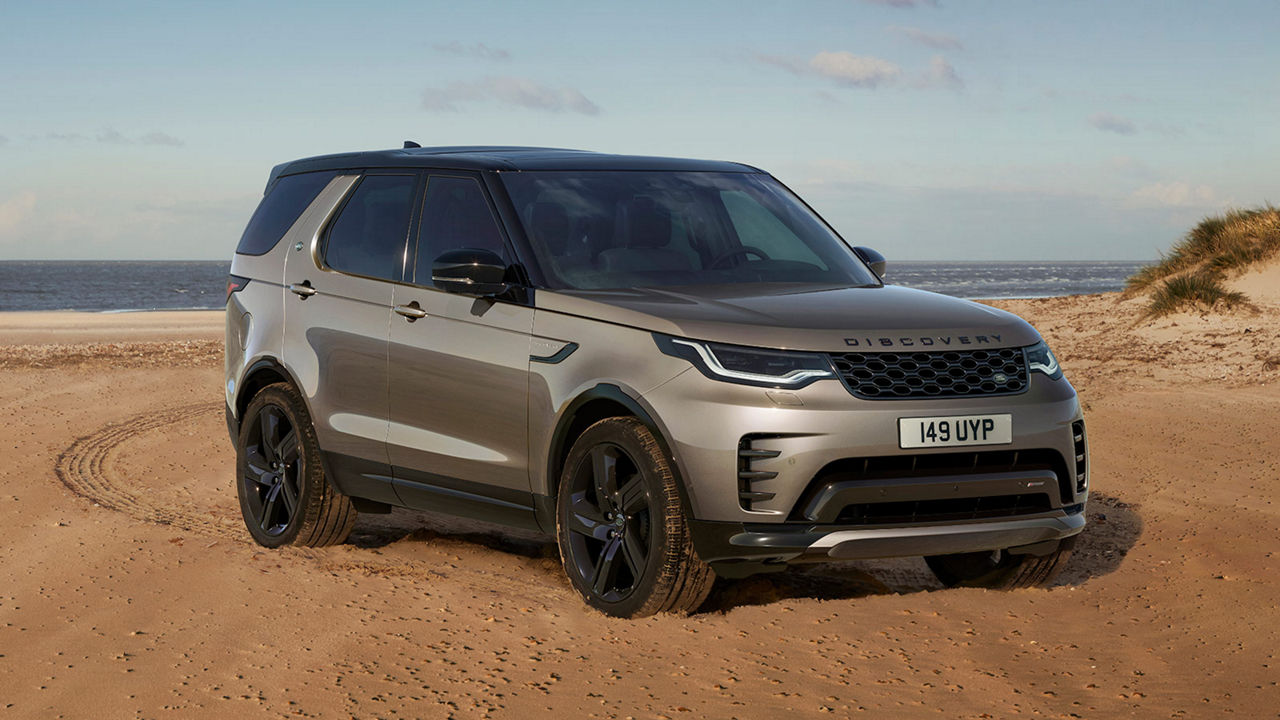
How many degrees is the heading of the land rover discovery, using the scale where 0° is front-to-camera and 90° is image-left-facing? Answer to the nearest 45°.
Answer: approximately 315°
